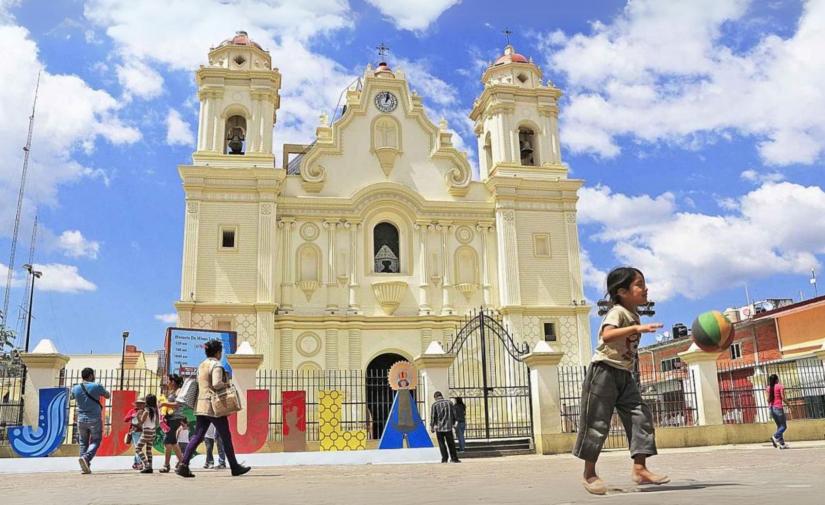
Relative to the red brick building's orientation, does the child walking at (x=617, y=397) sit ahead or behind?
ahead

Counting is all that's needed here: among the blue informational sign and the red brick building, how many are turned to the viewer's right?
0

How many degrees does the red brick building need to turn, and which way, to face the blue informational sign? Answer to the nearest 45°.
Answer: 0° — it already faces it

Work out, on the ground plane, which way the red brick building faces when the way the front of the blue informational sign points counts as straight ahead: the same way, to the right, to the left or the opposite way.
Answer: to the right

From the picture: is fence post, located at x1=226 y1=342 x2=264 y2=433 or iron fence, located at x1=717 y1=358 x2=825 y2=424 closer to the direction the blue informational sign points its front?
the fence post

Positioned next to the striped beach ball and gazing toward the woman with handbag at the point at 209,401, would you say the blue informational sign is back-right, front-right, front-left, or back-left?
front-right

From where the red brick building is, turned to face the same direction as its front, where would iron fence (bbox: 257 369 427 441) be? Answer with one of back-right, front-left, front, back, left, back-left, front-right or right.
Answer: front

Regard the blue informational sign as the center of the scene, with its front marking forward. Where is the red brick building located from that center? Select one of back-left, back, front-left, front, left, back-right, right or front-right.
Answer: left

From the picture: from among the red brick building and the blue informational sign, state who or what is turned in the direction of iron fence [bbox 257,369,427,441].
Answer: the red brick building

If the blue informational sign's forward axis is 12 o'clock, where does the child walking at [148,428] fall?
The child walking is roughly at 12 o'clock from the blue informational sign.

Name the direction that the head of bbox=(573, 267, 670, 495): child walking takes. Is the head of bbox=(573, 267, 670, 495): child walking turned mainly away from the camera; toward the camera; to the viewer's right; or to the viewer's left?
to the viewer's right

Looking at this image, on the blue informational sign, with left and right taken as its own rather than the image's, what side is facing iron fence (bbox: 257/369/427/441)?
left

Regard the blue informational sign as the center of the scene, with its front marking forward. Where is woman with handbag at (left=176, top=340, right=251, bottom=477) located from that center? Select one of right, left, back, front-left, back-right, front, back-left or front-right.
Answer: front

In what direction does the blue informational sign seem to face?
toward the camera

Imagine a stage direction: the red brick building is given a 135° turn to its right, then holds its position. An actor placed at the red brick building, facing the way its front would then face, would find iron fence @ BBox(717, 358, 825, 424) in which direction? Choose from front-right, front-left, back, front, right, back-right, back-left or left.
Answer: back

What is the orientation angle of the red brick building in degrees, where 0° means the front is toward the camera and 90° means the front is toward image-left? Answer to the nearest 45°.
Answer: approximately 45°
